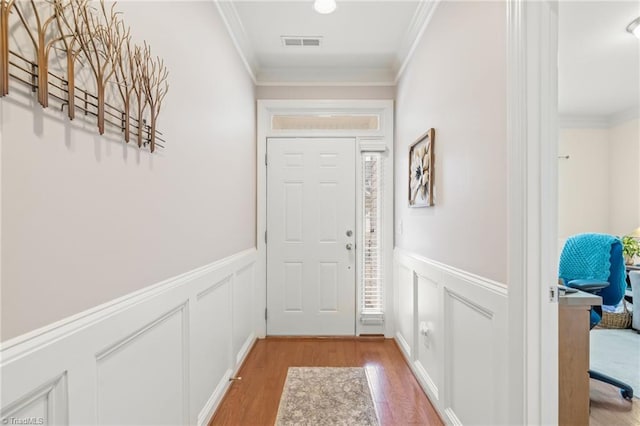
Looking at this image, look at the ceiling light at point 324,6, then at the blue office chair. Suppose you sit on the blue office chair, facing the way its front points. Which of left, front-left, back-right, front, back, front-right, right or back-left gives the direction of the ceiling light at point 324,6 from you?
front

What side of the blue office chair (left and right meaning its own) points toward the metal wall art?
front

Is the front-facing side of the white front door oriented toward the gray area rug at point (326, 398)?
yes

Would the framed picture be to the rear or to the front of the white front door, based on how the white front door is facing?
to the front

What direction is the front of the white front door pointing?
toward the camera

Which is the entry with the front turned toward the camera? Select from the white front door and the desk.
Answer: the white front door

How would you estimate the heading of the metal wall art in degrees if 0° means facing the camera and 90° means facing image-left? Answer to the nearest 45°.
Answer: approximately 315°

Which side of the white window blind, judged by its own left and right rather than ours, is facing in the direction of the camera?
front

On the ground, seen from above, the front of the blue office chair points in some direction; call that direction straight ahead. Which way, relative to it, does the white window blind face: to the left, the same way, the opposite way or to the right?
to the left

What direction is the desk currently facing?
to the viewer's right

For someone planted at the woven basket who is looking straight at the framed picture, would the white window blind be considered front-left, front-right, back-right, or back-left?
front-right

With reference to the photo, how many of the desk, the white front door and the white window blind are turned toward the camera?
2

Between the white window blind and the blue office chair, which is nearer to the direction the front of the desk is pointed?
the blue office chair
